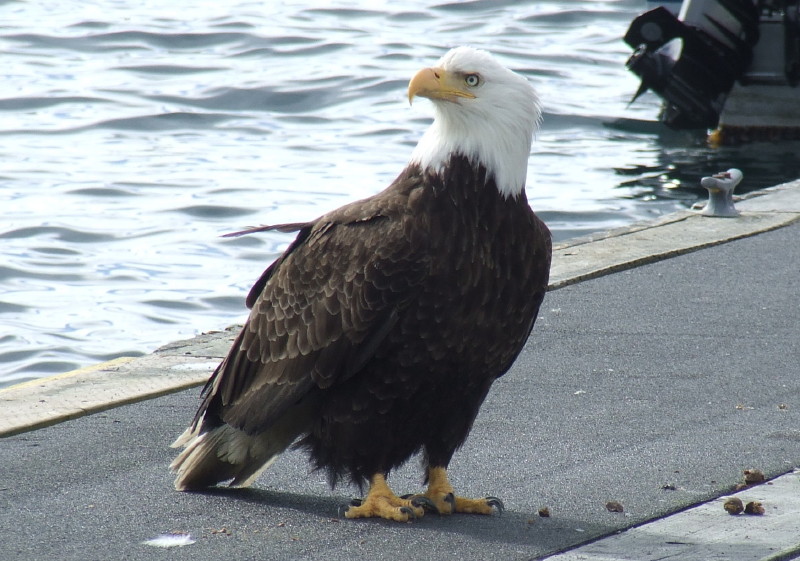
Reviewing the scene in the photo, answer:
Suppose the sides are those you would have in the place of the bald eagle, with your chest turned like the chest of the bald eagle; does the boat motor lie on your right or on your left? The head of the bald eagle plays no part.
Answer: on your left

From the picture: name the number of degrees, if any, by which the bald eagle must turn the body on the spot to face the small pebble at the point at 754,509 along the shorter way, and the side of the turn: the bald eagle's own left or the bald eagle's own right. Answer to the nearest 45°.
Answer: approximately 45° to the bald eagle's own left

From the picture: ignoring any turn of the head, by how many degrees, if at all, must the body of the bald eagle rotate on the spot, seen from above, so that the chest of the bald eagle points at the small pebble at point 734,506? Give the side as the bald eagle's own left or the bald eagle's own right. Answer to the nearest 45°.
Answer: approximately 45° to the bald eagle's own left

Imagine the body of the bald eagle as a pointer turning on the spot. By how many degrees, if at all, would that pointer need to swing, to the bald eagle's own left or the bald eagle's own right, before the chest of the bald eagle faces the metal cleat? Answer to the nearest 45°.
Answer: approximately 90° to the bald eagle's own left

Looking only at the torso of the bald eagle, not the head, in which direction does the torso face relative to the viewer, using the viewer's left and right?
facing the viewer and to the right of the viewer

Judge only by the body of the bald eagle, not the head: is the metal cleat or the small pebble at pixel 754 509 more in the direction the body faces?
the small pebble

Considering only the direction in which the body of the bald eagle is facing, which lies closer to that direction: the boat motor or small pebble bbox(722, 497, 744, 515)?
the small pebble

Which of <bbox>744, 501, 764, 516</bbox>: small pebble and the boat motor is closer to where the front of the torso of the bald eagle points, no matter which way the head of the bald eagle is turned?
the small pebble

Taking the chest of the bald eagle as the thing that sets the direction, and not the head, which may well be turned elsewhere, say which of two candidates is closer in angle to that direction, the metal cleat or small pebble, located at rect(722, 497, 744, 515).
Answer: the small pebble
